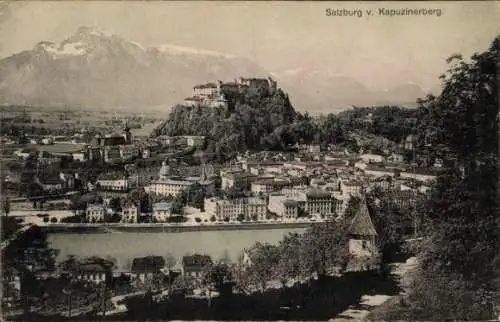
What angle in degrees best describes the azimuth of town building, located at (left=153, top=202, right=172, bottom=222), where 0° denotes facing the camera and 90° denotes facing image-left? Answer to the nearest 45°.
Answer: approximately 0°

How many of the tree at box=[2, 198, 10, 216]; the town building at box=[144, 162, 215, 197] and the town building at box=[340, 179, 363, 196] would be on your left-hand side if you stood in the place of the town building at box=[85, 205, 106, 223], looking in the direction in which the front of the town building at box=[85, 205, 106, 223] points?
2

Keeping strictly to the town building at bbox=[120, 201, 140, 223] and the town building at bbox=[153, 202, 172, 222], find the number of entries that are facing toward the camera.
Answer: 2

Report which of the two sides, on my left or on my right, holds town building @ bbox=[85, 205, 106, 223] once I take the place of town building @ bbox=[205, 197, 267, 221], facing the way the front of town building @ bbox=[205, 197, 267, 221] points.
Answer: on my right

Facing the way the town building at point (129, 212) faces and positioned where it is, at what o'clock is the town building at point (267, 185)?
the town building at point (267, 185) is roughly at 9 o'clock from the town building at point (129, 212).

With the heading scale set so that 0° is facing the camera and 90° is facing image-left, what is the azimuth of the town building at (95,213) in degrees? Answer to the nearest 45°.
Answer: approximately 0°

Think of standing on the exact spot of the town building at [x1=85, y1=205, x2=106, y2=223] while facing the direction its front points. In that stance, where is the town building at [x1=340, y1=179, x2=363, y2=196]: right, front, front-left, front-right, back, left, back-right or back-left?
left
